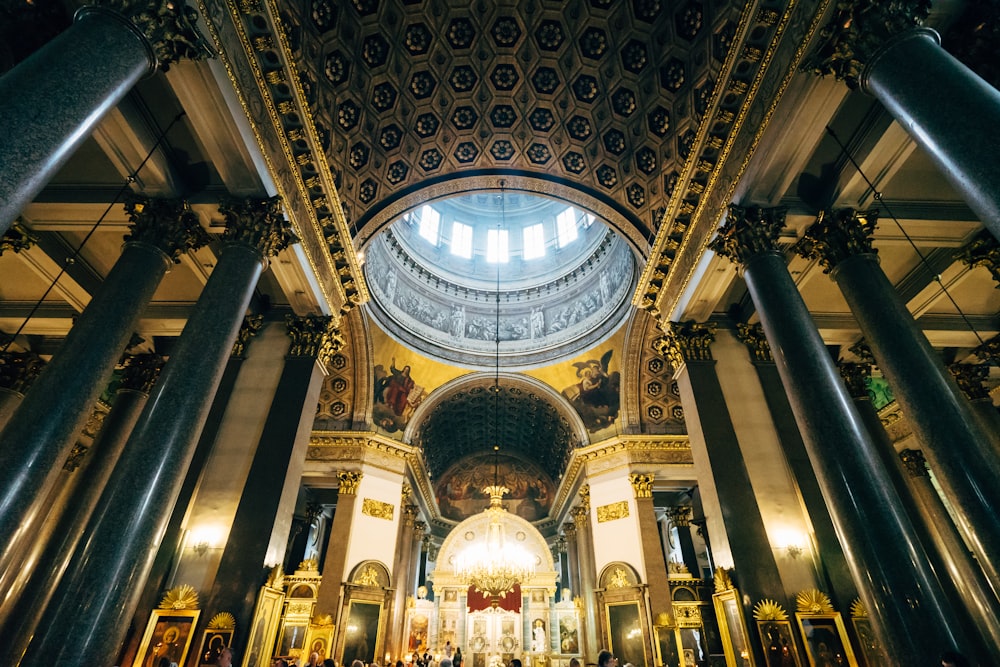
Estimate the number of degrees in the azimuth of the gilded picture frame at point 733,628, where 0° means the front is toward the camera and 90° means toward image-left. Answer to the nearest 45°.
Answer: approximately 45°

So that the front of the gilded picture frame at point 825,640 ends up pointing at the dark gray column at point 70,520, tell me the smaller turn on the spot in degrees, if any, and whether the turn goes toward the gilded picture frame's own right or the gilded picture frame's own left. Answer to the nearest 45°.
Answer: approximately 45° to the gilded picture frame's own right

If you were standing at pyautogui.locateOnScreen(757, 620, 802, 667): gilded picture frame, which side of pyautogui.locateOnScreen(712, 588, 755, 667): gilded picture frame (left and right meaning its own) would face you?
left

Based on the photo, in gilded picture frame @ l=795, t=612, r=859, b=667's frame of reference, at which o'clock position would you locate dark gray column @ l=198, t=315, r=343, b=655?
The dark gray column is roughly at 2 o'clock from the gilded picture frame.

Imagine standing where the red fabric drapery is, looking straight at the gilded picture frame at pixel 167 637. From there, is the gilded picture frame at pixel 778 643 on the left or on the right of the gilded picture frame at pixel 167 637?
left

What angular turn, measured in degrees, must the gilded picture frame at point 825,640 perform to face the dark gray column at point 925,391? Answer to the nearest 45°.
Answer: approximately 45° to its left

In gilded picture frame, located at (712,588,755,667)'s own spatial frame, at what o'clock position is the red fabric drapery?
The red fabric drapery is roughly at 3 o'clock from the gilded picture frame.

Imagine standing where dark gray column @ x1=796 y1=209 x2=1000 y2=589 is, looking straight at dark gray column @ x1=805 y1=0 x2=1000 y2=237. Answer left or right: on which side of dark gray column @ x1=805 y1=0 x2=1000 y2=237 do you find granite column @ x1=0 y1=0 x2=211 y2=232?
right

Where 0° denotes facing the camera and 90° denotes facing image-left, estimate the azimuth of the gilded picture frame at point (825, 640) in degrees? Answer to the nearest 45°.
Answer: approximately 0°

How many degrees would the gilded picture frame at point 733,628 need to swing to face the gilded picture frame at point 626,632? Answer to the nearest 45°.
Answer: approximately 90° to its right
